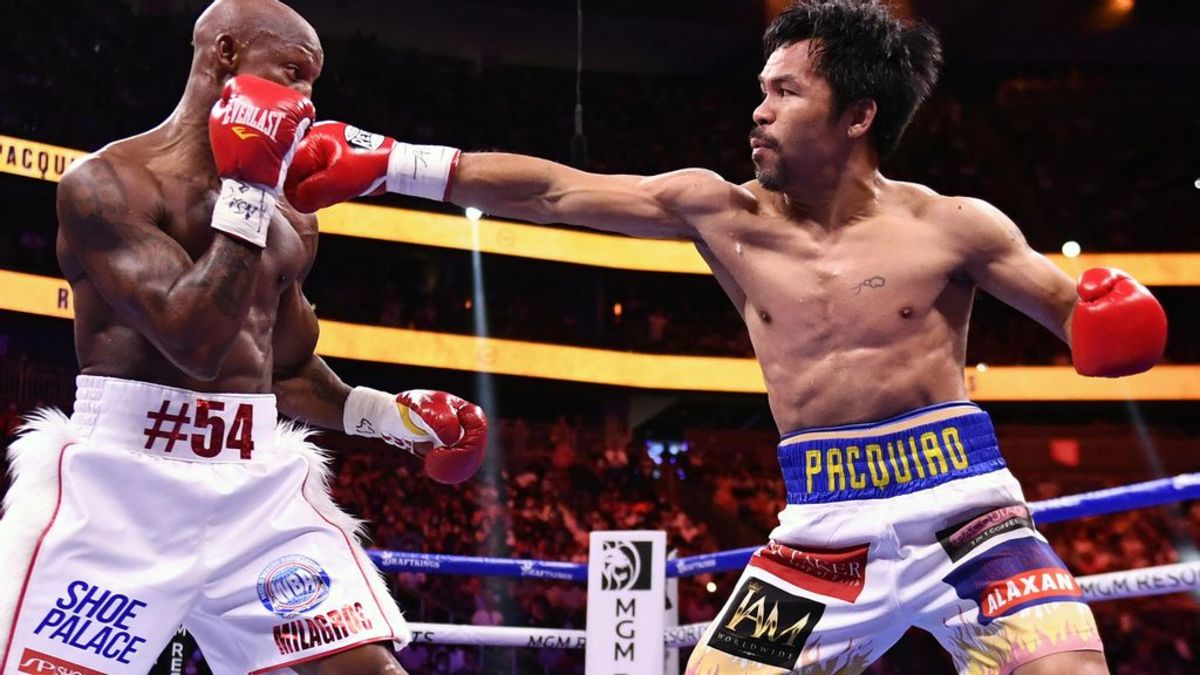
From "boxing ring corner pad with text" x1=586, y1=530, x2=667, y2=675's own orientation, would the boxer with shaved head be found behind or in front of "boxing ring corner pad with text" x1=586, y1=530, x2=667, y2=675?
in front

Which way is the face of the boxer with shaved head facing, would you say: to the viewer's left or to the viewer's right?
to the viewer's right

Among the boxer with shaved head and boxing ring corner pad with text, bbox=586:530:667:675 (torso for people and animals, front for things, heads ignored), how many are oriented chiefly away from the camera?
0

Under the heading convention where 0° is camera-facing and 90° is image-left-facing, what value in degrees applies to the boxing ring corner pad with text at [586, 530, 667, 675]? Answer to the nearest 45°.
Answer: approximately 0°

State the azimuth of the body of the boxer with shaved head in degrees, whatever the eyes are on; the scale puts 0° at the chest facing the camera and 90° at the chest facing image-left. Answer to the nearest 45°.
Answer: approximately 315°

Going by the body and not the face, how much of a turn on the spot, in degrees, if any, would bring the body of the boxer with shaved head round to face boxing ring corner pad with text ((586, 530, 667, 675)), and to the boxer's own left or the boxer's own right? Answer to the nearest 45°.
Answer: approximately 90° to the boxer's own left
